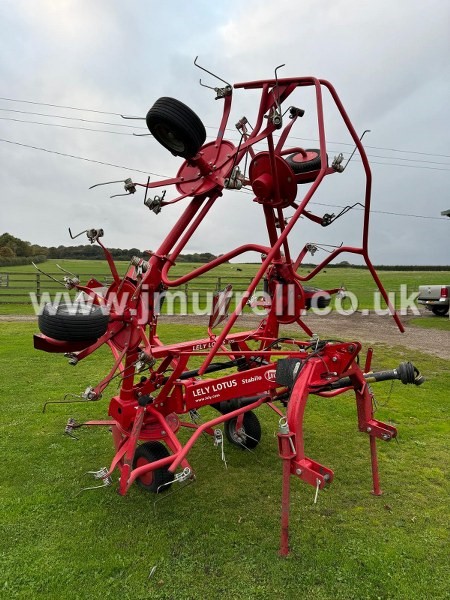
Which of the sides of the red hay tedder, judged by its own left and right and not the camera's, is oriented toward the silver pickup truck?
left

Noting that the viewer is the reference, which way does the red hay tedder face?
facing the viewer and to the right of the viewer
